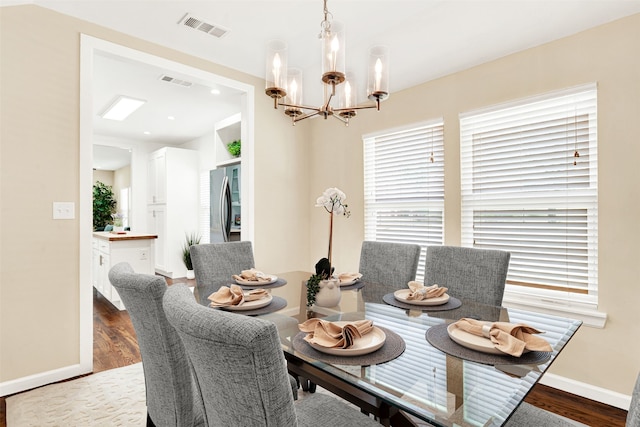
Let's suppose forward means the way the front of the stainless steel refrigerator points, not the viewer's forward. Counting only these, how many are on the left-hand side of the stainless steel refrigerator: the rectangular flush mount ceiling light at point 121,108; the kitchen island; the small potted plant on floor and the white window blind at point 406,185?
1

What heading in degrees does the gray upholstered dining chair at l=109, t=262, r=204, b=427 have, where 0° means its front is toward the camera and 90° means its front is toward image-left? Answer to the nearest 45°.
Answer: approximately 225°

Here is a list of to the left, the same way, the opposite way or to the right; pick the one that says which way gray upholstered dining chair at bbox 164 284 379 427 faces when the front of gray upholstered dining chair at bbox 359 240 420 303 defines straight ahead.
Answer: the opposite way

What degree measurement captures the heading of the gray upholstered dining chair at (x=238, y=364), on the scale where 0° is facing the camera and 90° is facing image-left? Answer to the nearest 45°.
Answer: approximately 225°

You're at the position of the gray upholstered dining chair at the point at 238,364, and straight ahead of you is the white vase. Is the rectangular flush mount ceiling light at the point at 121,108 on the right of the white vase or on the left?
left

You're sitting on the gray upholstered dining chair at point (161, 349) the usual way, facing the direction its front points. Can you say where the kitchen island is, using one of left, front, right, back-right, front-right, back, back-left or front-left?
front-left

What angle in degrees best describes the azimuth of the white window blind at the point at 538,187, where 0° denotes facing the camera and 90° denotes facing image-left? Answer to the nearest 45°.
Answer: approximately 45°

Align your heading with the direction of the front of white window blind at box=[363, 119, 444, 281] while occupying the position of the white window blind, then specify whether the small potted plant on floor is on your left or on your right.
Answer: on your right

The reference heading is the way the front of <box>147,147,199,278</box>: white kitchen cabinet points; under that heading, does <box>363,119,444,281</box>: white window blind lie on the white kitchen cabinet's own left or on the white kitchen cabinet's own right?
on the white kitchen cabinet's own left

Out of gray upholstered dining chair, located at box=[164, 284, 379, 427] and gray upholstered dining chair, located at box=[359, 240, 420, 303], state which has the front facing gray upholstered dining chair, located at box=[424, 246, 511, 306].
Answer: gray upholstered dining chair, located at box=[164, 284, 379, 427]

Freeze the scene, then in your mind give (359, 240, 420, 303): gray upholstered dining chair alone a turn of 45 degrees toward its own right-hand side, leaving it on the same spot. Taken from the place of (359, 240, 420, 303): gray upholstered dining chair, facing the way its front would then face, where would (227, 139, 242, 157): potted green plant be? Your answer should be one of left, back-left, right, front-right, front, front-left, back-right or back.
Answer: front-right

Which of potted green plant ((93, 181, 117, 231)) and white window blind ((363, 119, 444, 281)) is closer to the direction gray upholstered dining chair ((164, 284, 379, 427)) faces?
the white window blind

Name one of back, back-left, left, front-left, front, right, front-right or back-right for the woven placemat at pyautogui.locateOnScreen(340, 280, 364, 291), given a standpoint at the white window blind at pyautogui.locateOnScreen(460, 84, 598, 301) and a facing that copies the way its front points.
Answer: front

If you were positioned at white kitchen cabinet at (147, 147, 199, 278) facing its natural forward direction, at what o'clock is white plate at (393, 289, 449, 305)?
The white plate is roughly at 10 o'clock from the white kitchen cabinet.
